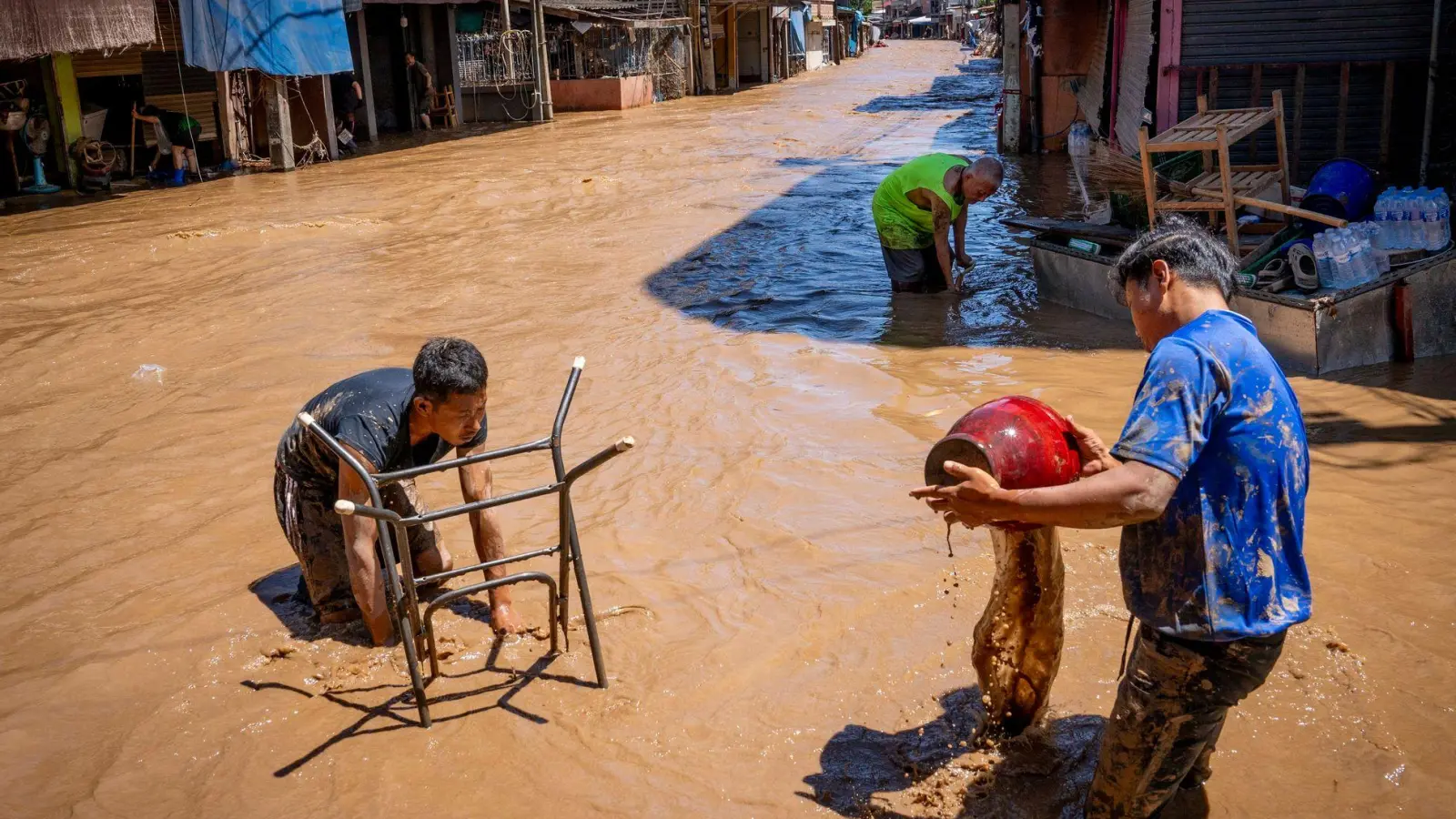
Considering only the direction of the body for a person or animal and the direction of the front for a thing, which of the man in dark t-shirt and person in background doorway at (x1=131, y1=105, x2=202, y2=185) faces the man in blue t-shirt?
the man in dark t-shirt

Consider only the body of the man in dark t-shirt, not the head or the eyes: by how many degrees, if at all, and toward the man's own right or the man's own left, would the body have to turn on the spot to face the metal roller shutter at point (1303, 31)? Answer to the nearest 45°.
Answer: approximately 90° to the man's own left

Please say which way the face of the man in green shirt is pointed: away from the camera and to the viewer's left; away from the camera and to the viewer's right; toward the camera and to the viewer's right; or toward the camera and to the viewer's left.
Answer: toward the camera and to the viewer's right

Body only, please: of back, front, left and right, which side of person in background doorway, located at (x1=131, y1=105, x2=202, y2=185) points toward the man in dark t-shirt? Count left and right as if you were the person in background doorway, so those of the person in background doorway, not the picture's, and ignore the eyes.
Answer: left

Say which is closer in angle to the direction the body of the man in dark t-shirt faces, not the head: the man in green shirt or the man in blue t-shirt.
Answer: the man in blue t-shirt

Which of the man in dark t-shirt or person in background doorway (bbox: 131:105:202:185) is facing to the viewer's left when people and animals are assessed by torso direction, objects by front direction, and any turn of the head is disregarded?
the person in background doorway

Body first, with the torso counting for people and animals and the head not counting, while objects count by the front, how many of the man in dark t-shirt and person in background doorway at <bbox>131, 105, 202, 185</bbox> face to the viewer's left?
1

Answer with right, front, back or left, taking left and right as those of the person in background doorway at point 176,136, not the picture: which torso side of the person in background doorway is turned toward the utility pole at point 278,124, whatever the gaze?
back

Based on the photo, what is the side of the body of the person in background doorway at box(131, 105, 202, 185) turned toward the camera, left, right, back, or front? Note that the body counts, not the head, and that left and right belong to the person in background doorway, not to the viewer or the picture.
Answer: left

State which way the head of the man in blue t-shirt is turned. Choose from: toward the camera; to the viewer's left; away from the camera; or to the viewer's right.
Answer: to the viewer's left

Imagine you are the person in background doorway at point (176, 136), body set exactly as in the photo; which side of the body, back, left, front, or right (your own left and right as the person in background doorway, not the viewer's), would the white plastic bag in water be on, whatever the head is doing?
left

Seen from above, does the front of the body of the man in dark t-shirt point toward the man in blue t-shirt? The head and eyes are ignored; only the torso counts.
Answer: yes

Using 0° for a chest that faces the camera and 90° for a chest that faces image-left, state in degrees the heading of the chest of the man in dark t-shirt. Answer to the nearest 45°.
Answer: approximately 315°
